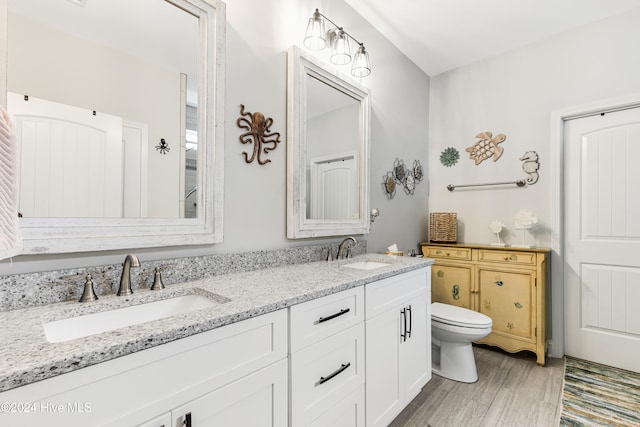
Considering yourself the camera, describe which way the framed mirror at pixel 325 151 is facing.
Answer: facing the viewer and to the right of the viewer

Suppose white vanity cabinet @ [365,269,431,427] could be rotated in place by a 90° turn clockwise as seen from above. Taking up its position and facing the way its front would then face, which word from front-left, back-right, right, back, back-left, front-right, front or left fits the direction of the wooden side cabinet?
back

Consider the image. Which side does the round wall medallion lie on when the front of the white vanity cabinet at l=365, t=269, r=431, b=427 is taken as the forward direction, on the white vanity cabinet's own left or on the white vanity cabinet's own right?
on the white vanity cabinet's own left

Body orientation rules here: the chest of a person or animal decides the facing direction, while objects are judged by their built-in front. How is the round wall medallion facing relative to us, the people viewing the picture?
facing the viewer

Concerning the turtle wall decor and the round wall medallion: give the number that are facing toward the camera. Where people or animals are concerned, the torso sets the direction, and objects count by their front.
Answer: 2

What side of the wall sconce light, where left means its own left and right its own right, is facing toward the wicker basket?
left

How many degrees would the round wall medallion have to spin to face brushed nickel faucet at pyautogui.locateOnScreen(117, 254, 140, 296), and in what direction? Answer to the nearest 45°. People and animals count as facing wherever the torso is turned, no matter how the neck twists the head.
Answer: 0° — it already faces it

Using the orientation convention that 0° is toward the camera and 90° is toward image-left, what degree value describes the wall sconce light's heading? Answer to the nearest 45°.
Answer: approximately 315°

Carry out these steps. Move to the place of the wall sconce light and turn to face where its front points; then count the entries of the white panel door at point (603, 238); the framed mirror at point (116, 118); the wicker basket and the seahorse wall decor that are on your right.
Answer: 1

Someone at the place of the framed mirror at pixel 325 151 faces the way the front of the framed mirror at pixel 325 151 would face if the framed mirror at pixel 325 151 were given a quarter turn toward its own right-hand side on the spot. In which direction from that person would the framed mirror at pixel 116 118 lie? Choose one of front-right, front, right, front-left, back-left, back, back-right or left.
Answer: front
